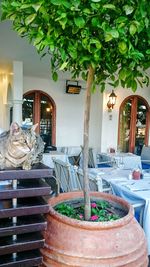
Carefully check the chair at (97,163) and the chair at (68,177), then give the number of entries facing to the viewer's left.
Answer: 0

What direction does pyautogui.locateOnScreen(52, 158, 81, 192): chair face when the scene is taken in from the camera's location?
facing away from the viewer and to the right of the viewer

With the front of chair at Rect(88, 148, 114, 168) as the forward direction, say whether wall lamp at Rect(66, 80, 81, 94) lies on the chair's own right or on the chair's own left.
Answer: on the chair's own left

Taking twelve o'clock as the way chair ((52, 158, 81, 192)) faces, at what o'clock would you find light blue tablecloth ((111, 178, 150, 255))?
The light blue tablecloth is roughly at 3 o'clock from the chair.

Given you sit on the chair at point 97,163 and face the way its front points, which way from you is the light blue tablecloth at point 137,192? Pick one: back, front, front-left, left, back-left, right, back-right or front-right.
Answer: right
